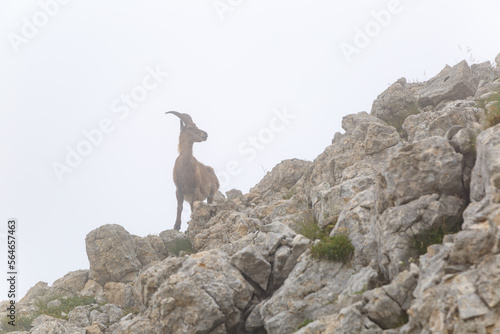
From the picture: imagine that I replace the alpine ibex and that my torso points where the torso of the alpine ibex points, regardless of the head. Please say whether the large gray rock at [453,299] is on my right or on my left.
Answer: on my left

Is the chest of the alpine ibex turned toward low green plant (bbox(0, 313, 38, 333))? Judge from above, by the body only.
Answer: yes

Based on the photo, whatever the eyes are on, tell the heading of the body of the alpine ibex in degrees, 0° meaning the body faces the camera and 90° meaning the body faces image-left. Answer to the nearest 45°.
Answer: approximately 45°

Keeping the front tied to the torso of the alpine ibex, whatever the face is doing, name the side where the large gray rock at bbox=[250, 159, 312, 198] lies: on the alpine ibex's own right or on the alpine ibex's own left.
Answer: on the alpine ibex's own left

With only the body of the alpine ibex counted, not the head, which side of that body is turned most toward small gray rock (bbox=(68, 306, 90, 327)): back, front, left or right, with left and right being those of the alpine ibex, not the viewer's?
front

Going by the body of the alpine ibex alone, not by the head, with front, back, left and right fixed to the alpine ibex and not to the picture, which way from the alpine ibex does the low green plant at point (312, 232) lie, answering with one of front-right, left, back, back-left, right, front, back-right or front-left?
front-left

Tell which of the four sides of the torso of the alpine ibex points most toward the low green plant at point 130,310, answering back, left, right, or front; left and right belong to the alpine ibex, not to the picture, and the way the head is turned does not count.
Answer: front

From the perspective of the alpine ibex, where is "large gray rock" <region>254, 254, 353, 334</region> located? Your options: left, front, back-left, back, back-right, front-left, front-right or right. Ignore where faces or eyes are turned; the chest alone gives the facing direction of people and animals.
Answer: front-left

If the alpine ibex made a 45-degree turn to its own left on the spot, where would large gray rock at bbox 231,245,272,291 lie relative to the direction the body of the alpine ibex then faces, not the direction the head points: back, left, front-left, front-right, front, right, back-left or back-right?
front

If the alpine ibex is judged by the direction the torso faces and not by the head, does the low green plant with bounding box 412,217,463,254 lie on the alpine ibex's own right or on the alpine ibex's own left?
on the alpine ibex's own left

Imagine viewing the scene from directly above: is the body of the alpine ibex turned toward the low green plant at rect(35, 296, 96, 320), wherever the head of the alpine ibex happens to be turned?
yes

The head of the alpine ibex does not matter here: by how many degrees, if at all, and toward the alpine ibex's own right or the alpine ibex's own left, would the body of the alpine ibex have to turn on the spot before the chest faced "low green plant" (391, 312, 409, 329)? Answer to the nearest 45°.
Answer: approximately 45° to the alpine ibex's own left
